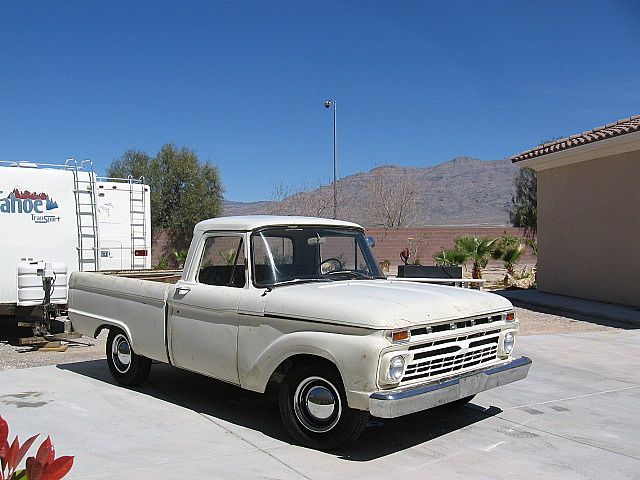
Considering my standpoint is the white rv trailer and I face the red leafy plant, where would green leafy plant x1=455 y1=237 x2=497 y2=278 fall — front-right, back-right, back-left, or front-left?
back-left

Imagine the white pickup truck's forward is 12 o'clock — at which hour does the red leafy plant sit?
The red leafy plant is roughly at 2 o'clock from the white pickup truck.

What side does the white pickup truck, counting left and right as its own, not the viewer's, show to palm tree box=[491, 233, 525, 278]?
left

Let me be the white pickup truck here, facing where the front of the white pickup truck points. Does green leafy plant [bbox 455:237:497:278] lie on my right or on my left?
on my left

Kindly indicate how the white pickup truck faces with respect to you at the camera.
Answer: facing the viewer and to the right of the viewer

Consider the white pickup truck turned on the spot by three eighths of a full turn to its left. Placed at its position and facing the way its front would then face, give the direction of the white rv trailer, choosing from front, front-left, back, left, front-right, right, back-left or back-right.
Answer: front-left
